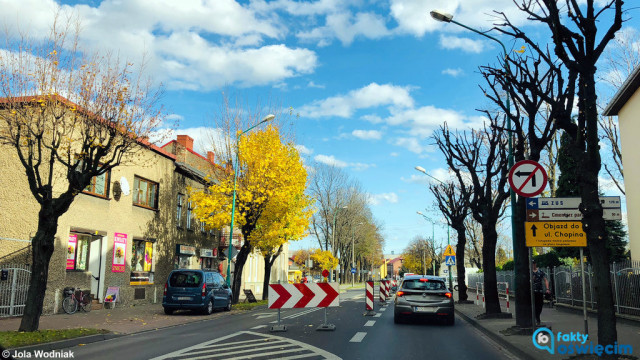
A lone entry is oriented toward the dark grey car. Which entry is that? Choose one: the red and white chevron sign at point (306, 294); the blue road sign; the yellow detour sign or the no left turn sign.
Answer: the blue road sign

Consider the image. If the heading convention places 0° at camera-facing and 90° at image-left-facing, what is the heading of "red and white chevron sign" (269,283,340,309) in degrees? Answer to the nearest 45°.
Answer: approximately 0°

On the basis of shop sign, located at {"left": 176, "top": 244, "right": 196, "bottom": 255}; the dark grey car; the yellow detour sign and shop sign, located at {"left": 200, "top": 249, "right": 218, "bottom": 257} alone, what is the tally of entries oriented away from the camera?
1

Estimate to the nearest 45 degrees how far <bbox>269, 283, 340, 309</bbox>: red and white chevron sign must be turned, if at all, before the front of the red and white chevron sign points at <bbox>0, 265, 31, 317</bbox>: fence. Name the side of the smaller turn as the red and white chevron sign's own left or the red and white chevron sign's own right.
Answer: approximately 90° to the red and white chevron sign's own right

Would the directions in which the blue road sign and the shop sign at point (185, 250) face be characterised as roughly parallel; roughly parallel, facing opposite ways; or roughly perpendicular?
roughly perpendicular

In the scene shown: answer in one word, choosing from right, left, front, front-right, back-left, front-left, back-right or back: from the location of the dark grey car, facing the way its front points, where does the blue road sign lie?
front

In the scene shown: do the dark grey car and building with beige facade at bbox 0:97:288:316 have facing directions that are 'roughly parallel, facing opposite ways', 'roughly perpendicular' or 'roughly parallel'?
roughly perpendicular

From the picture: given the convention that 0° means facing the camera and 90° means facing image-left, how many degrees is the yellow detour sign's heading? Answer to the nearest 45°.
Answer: approximately 0°

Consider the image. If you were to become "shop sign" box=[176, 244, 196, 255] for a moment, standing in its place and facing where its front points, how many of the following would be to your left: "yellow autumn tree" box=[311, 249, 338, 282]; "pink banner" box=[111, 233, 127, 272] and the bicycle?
1

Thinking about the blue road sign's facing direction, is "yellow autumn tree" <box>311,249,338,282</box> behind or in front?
behind

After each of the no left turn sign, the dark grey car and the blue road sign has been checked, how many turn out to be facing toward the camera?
2

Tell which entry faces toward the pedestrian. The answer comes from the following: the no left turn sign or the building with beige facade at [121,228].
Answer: the building with beige facade

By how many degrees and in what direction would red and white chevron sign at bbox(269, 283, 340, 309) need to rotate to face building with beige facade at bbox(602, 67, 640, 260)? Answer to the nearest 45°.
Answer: approximately 135° to its left
